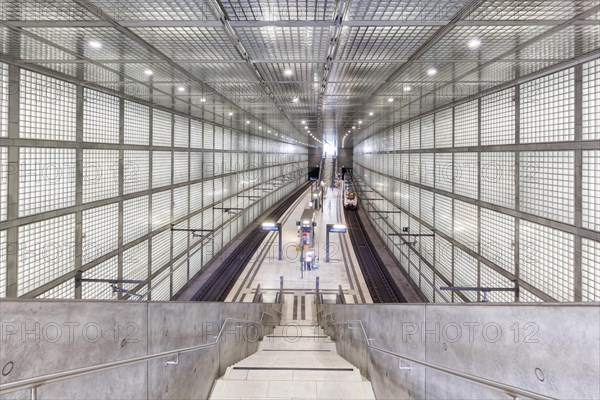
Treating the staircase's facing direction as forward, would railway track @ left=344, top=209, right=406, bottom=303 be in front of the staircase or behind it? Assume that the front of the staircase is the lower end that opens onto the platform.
in front

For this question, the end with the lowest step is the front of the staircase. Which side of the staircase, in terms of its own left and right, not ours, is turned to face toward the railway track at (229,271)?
front

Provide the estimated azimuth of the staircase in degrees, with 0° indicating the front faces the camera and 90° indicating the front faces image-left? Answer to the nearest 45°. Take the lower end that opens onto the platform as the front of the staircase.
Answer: approximately 180°

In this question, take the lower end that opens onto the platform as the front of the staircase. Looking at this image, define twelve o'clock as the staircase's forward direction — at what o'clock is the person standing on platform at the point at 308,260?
The person standing on platform is roughly at 12 o'clock from the staircase.
